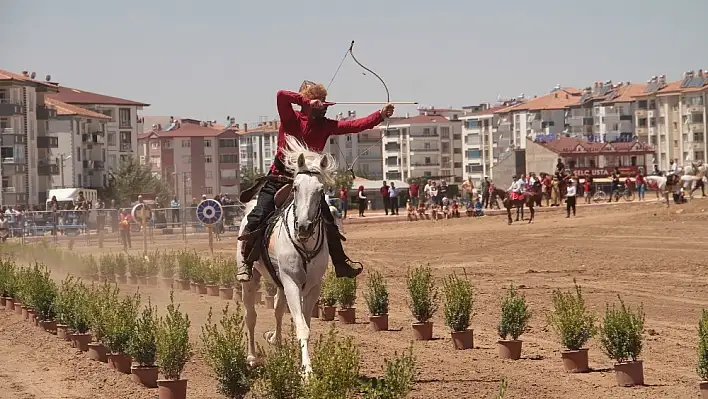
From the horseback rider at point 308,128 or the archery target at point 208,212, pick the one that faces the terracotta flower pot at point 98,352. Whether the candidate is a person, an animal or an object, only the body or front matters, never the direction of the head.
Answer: the archery target

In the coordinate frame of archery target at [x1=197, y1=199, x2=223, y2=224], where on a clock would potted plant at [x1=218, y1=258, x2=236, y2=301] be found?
The potted plant is roughly at 12 o'clock from the archery target.

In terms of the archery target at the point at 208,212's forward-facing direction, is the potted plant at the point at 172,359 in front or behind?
in front

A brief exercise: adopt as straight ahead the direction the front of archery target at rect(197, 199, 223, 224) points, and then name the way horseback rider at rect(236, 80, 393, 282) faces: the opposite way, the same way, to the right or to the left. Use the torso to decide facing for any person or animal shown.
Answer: the same way

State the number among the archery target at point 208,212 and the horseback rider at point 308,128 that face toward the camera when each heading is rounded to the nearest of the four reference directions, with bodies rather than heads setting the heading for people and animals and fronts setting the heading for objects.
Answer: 2

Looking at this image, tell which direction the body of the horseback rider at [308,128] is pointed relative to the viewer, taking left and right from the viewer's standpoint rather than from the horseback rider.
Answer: facing the viewer

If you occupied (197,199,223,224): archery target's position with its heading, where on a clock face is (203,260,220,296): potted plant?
The potted plant is roughly at 12 o'clock from the archery target.

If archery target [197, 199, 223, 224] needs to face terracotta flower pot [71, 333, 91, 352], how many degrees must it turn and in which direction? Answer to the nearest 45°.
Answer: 0° — it already faces it

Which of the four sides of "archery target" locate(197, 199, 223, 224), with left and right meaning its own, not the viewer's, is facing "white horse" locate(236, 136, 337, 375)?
front

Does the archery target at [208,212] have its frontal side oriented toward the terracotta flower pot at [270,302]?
yes

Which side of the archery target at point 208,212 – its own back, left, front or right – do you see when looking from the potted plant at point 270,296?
front

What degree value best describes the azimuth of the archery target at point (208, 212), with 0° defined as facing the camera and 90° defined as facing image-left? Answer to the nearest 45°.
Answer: approximately 0°
